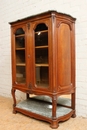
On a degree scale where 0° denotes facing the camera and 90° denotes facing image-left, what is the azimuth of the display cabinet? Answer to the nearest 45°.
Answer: approximately 45°
